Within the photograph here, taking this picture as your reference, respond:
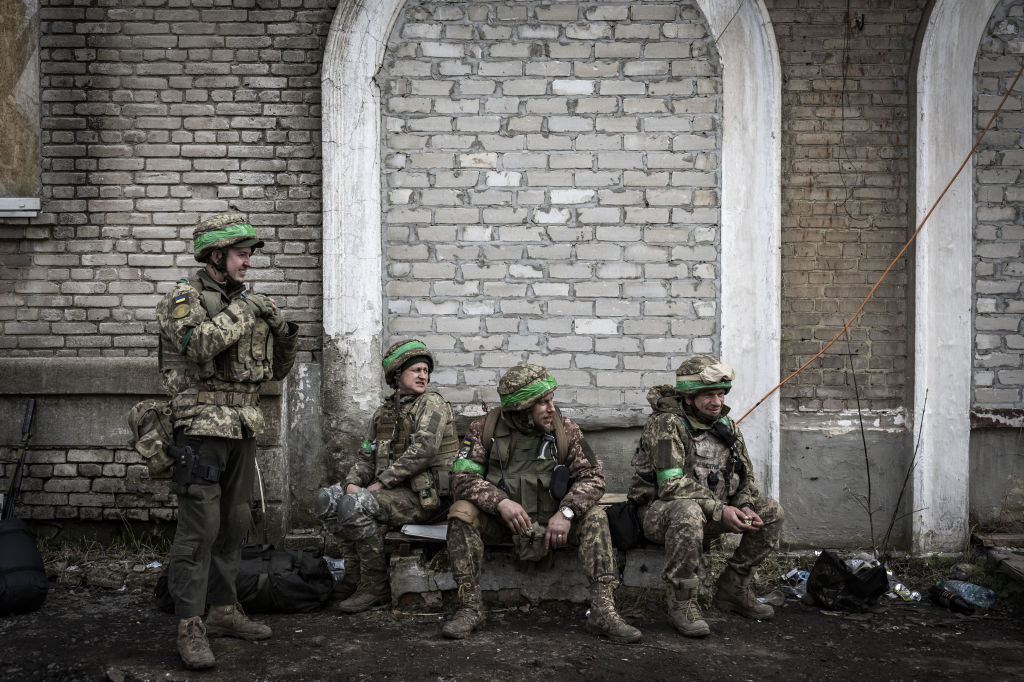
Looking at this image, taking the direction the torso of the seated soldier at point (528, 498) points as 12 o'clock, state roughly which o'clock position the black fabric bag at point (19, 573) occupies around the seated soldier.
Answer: The black fabric bag is roughly at 3 o'clock from the seated soldier.

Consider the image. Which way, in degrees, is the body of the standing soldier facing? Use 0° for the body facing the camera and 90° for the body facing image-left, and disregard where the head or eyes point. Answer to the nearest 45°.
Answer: approximately 315°

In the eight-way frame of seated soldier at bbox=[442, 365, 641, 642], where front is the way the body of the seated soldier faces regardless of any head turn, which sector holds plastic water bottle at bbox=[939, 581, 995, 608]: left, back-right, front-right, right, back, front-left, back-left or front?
left

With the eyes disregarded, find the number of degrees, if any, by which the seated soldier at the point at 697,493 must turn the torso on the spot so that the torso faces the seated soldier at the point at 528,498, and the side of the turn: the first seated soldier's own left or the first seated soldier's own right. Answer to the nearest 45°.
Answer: approximately 135° to the first seated soldier's own right

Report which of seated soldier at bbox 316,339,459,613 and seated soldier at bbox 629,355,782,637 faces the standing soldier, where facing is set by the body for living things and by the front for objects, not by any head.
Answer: seated soldier at bbox 316,339,459,613

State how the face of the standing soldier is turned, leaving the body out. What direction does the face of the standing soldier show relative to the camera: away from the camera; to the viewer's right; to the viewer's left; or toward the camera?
to the viewer's right

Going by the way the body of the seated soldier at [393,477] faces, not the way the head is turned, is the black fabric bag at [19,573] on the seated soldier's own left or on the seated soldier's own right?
on the seated soldier's own right

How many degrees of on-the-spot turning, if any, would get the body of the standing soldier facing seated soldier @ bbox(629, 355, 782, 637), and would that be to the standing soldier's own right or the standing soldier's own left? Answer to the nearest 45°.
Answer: approximately 45° to the standing soldier's own left

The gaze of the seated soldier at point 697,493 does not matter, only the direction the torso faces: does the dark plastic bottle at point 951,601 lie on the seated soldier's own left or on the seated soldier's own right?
on the seated soldier's own left

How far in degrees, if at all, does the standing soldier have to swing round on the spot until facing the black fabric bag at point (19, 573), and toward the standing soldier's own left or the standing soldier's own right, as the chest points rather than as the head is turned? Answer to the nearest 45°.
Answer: approximately 180°

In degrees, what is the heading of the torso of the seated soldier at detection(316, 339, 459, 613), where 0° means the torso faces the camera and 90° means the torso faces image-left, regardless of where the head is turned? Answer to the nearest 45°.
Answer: approximately 45°
